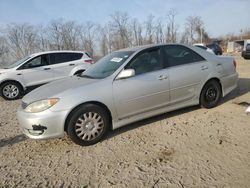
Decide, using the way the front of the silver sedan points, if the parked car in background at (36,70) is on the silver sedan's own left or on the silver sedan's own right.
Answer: on the silver sedan's own right

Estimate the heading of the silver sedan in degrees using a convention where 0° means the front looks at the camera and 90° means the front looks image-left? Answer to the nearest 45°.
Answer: approximately 45°
